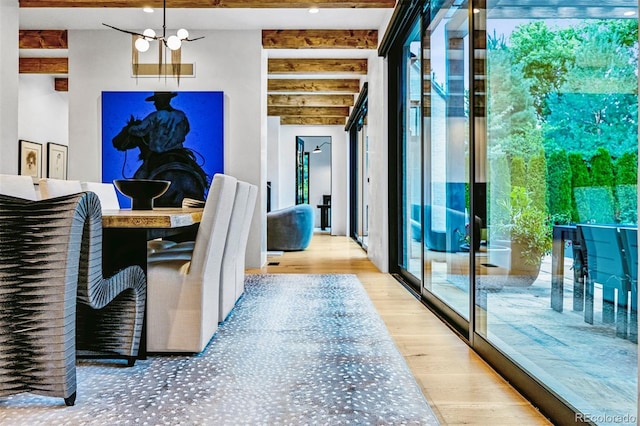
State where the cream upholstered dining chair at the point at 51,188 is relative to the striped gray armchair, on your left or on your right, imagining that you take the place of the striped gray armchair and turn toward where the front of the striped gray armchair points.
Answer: on your left

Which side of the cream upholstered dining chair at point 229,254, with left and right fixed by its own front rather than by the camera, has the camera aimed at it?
left

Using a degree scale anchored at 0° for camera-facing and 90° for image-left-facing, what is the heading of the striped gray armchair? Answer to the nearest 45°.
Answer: approximately 225°

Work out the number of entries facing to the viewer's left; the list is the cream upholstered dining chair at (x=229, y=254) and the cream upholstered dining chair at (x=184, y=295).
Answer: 2

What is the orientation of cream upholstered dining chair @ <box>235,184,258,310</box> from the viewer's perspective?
to the viewer's left

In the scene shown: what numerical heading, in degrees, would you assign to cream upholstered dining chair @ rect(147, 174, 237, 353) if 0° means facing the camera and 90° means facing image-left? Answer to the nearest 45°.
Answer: approximately 90°
